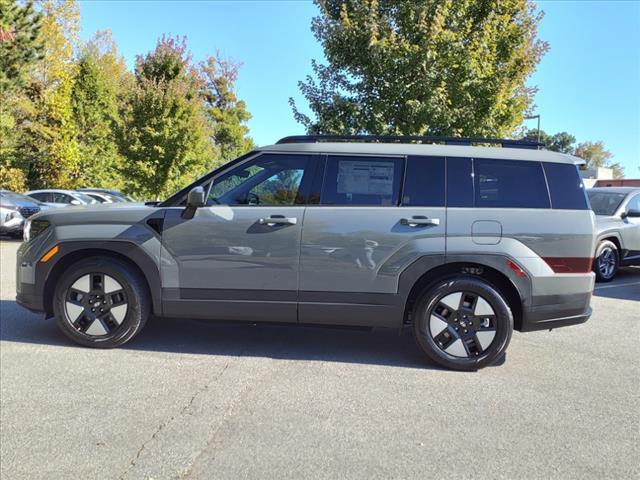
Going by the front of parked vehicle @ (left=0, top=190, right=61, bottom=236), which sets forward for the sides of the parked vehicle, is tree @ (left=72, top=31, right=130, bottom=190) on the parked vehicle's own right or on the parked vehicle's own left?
on the parked vehicle's own left

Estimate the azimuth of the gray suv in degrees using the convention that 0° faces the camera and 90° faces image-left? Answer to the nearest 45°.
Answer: approximately 90°

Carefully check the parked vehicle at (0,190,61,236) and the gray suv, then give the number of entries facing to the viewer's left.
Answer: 1

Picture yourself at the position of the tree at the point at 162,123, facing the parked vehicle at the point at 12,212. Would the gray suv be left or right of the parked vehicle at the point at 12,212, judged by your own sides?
left

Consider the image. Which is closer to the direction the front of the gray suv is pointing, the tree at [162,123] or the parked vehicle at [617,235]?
the tree

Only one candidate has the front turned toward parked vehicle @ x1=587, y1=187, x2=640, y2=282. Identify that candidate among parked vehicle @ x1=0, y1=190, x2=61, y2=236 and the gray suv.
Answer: parked vehicle @ x1=0, y1=190, x2=61, y2=236

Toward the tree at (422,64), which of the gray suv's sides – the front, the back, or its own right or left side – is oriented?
right
